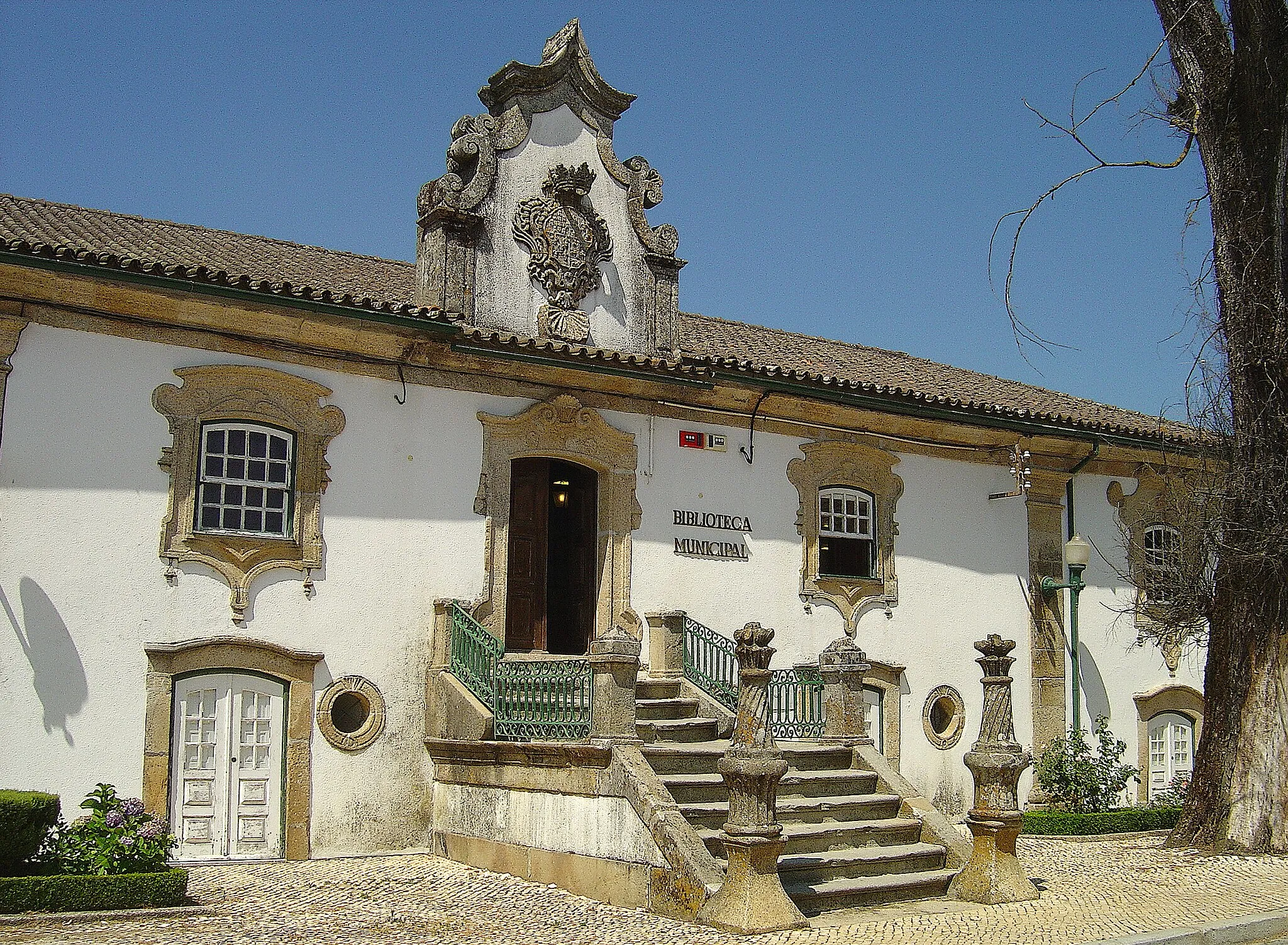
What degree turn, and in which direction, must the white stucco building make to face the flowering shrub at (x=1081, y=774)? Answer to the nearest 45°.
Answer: approximately 90° to its left

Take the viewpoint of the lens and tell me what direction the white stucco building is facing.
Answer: facing the viewer and to the right of the viewer

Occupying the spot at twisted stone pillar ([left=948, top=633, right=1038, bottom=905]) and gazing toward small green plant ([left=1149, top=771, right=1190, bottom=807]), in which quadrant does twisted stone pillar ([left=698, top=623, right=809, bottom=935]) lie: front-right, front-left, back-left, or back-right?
back-left

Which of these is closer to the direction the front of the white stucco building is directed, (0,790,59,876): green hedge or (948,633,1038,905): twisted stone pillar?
the twisted stone pillar

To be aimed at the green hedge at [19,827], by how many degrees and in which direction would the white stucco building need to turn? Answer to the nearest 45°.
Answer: approximately 90° to its right

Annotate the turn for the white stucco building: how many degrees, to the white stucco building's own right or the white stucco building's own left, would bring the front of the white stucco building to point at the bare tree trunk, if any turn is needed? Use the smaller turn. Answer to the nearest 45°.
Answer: approximately 45° to the white stucco building's own left

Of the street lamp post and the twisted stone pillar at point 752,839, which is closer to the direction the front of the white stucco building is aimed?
the twisted stone pillar

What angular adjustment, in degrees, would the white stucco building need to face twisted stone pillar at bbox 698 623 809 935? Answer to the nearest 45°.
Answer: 0° — it already faces it

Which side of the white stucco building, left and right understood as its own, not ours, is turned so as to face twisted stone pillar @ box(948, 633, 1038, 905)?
front

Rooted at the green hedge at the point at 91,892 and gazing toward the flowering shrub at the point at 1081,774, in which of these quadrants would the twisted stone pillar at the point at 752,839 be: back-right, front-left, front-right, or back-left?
front-right
